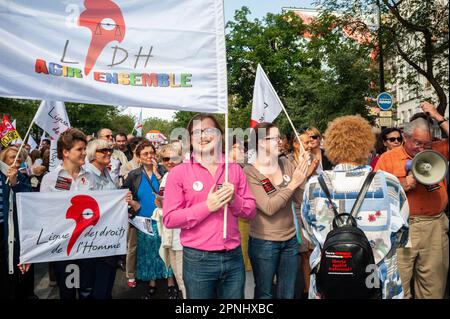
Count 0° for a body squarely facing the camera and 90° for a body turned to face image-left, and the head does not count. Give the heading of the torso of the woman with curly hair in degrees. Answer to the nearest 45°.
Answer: approximately 180°

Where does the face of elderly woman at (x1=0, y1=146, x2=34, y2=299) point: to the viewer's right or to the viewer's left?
to the viewer's right

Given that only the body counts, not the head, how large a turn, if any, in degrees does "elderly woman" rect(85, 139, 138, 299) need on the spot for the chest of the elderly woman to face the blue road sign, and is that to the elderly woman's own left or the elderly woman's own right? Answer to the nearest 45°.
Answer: approximately 90° to the elderly woman's own left

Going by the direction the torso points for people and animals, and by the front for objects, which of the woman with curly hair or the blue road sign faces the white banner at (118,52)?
the blue road sign

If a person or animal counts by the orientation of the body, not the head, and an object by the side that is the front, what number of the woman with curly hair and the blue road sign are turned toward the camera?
1

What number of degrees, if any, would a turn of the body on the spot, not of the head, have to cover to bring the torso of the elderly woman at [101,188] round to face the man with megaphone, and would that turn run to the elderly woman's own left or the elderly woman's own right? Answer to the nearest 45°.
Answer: approximately 45° to the elderly woman's own left

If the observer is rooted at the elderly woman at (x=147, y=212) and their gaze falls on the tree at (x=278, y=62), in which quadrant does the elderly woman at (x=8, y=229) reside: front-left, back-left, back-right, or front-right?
back-left

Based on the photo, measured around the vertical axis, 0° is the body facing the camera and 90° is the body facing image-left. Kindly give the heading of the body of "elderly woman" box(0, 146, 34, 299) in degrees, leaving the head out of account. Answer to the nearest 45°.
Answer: approximately 315°

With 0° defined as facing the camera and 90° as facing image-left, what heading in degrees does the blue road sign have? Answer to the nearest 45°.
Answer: approximately 0°

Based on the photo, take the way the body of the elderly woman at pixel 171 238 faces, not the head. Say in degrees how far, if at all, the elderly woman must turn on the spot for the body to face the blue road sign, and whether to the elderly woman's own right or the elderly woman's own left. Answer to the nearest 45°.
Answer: approximately 135° to the elderly woman's own left

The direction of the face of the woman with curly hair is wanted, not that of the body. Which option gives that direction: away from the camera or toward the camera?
away from the camera
